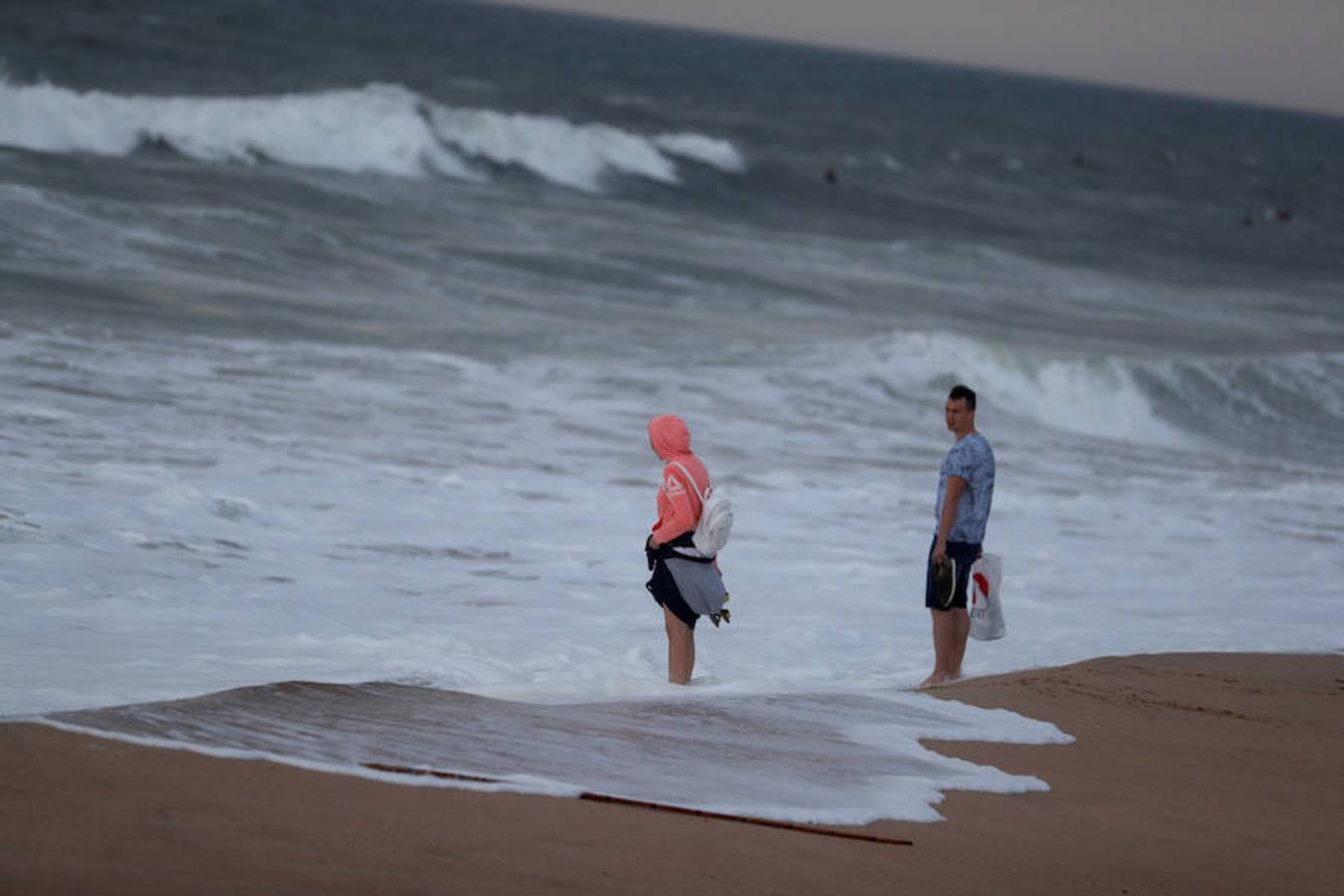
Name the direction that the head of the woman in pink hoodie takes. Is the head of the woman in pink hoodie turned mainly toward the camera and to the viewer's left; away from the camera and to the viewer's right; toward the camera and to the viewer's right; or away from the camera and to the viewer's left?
away from the camera and to the viewer's left

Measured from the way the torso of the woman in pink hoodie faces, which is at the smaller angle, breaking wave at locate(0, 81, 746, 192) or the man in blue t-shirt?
the breaking wave

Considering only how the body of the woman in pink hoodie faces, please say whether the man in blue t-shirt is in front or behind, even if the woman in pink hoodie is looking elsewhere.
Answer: behind
